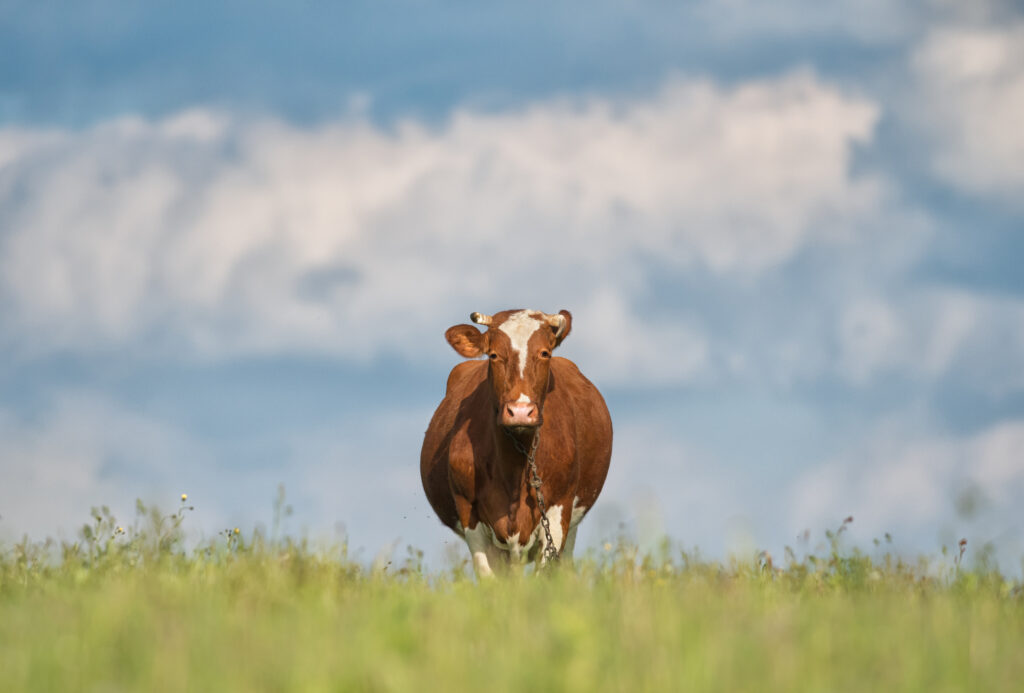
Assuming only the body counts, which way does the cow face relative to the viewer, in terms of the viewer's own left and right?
facing the viewer
